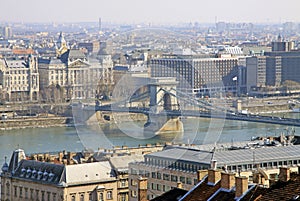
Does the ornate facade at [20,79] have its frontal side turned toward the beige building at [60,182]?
yes

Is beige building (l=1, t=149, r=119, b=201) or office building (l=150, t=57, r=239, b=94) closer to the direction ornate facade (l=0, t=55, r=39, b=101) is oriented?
the beige building

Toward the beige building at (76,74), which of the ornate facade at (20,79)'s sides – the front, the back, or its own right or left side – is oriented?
left

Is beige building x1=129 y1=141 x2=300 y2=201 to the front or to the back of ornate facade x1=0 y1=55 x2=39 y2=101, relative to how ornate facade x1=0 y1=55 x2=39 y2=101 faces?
to the front

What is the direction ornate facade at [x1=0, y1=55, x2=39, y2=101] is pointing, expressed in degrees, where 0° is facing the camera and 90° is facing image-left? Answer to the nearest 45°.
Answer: approximately 0°

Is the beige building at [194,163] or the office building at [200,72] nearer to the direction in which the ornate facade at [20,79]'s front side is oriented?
the beige building
